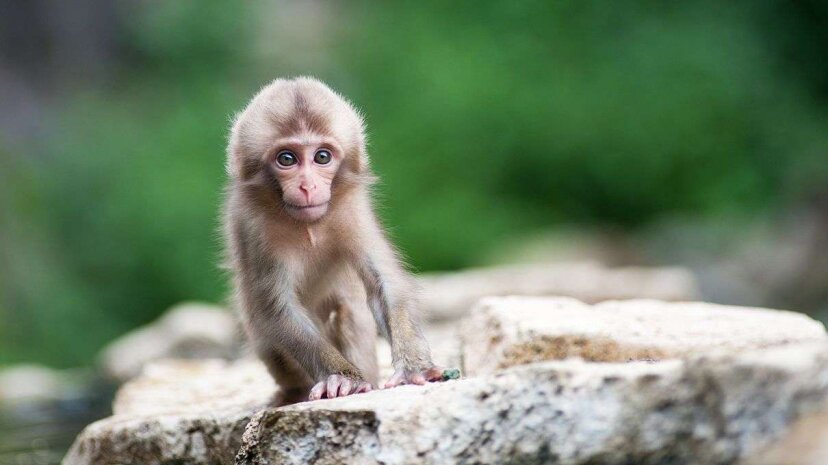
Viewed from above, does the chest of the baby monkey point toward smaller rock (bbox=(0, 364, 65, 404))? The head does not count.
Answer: no

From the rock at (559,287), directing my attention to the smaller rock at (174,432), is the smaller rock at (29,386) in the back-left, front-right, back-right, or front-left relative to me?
front-right

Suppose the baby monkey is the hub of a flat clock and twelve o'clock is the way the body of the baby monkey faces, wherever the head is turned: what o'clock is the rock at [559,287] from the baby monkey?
The rock is roughly at 7 o'clock from the baby monkey.

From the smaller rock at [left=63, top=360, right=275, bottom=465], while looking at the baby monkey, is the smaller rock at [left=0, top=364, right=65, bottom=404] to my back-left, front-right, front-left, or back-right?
back-left

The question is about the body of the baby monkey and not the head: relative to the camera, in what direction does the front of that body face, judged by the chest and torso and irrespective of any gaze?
toward the camera

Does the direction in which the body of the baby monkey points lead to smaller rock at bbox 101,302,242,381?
no

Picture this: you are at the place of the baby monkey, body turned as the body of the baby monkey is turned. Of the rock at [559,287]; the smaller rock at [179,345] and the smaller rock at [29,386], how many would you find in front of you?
0

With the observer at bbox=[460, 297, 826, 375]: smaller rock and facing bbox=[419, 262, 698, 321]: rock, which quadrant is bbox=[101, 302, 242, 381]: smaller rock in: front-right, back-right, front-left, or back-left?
front-left

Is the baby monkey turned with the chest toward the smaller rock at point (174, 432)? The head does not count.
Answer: no

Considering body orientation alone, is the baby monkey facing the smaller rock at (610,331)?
no
